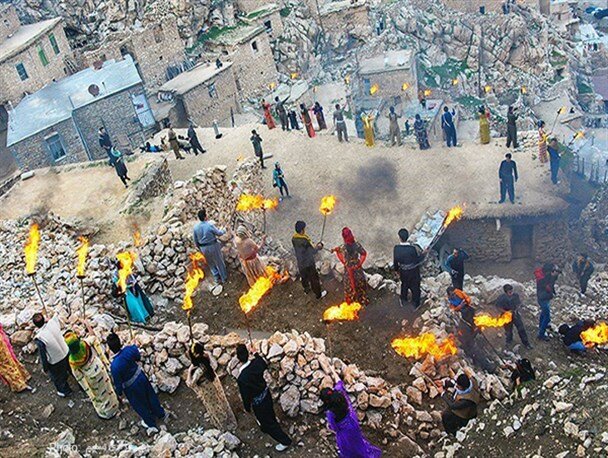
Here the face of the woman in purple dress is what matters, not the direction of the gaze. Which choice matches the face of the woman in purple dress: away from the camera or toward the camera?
away from the camera

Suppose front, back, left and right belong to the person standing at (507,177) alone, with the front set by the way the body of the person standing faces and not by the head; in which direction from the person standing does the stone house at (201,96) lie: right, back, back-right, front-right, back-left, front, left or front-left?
back-right

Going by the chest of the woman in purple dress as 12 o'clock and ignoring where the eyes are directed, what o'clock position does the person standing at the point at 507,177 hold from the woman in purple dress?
The person standing is roughly at 1 o'clock from the woman in purple dress.

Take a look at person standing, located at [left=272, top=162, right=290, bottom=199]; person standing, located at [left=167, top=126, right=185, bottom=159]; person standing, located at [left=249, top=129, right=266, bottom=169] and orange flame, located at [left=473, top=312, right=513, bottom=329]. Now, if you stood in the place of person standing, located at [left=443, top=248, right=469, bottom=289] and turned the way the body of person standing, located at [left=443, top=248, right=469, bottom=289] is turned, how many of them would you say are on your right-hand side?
3

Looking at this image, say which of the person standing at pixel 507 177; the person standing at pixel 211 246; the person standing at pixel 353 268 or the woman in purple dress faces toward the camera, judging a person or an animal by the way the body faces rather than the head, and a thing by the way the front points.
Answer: the person standing at pixel 507 177

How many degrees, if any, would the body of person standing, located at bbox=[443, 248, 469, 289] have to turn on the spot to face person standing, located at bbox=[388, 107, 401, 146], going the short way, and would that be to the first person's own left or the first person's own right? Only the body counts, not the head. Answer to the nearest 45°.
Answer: approximately 135° to the first person's own right

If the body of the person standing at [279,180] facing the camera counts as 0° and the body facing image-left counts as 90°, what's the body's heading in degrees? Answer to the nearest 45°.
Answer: approximately 315°

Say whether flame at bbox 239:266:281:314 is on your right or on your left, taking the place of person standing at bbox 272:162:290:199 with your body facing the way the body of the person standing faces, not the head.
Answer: on your right

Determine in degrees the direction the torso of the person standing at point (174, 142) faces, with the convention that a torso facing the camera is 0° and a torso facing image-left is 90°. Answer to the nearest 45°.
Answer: approximately 315°

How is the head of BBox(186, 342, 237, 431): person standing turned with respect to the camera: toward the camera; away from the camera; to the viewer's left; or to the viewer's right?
away from the camera

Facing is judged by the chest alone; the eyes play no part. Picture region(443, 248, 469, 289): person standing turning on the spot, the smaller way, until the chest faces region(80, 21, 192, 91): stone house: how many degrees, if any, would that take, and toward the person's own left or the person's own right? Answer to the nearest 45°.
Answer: approximately 90° to the person's own right
